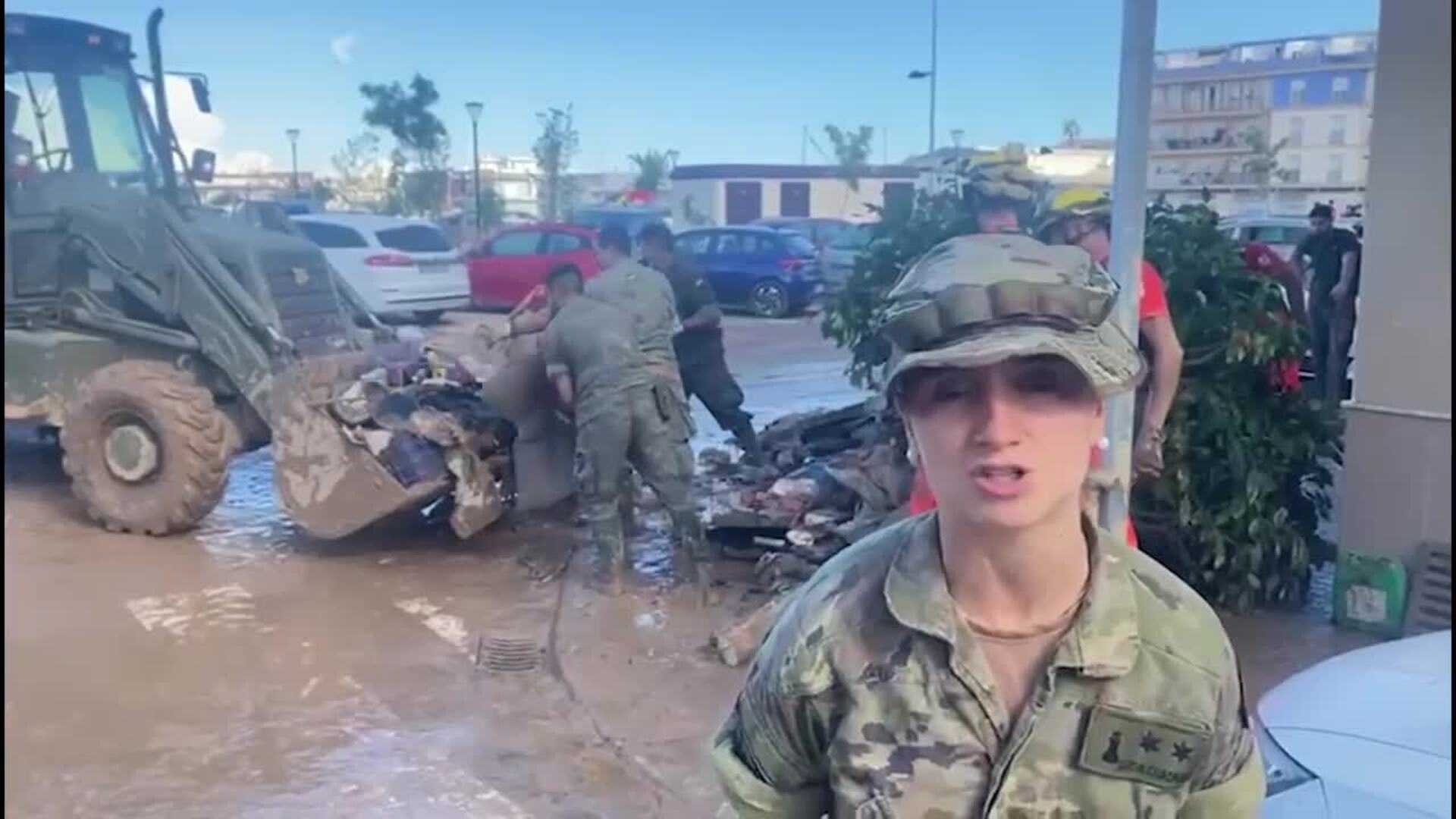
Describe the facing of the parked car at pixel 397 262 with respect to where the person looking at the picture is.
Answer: facing away from the viewer and to the left of the viewer

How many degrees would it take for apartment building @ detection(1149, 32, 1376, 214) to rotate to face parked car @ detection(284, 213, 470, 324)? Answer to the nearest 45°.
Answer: approximately 45° to its right

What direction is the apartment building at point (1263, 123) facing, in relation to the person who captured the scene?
facing the viewer

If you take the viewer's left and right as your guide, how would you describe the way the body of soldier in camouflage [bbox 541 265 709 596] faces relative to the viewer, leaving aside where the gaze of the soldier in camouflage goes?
facing away from the viewer and to the left of the viewer

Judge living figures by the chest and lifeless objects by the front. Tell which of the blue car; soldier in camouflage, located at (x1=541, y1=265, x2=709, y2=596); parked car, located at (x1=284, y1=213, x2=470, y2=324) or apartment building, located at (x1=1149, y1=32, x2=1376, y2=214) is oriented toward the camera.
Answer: the apartment building

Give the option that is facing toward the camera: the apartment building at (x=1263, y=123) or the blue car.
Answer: the apartment building

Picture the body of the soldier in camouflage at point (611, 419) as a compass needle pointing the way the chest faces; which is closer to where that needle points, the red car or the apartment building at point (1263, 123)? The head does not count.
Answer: the red car

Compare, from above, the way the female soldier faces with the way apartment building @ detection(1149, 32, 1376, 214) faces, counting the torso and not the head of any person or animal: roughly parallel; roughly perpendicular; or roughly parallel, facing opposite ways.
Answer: roughly parallel

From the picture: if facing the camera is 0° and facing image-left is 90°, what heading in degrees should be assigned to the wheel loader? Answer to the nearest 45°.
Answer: approximately 315°

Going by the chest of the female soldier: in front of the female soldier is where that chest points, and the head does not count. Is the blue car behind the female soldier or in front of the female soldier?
behind

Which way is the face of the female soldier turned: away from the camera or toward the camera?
toward the camera

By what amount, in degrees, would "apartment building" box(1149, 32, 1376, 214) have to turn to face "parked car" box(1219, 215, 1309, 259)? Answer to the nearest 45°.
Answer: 0° — it already faces it

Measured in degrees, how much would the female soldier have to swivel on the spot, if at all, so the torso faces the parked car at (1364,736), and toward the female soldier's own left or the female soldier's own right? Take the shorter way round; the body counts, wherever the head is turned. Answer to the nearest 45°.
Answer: approximately 135° to the female soldier's own left

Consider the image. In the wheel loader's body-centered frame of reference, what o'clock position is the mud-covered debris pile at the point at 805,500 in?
The mud-covered debris pile is roughly at 12 o'clock from the wheel loader.

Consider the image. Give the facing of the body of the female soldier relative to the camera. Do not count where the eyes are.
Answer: toward the camera

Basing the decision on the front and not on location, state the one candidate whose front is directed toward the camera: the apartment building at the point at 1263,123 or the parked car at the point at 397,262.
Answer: the apartment building

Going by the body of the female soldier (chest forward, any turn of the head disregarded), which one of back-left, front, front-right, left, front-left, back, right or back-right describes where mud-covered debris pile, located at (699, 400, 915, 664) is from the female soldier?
back

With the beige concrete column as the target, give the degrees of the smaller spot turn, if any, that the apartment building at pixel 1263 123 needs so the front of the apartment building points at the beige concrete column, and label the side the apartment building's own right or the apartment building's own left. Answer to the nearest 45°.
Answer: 0° — it already faces it
